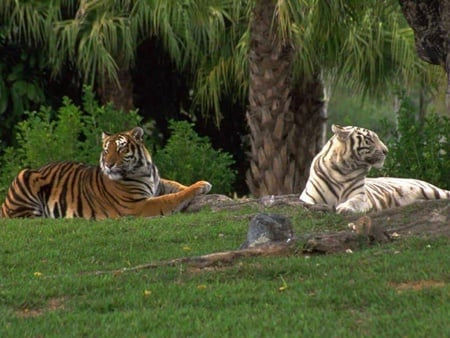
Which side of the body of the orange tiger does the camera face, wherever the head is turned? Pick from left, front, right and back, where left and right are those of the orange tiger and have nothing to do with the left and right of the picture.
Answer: right

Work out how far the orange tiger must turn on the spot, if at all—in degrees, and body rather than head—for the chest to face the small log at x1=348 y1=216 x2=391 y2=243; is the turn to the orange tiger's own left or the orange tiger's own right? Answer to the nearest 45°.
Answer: approximately 45° to the orange tiger's own right

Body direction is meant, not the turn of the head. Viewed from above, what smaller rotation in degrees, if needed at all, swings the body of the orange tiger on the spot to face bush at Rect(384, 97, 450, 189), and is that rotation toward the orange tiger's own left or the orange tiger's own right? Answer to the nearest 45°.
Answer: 0° — it already faces it
